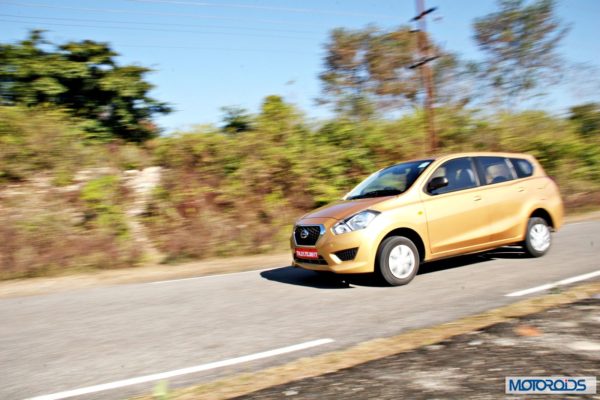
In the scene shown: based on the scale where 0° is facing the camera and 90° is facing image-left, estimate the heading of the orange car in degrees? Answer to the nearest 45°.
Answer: approximately 45°

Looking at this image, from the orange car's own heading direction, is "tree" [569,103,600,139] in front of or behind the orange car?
behind

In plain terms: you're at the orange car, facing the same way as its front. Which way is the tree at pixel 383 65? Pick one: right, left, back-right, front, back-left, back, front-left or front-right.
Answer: back-right

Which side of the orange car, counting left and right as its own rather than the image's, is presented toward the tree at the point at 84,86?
right

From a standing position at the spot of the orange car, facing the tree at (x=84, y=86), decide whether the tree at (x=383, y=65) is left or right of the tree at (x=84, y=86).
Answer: right
